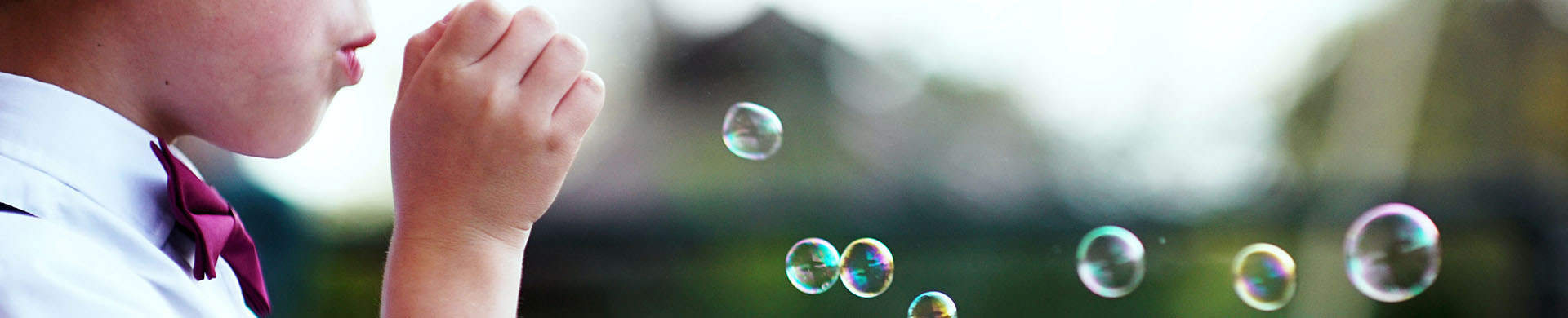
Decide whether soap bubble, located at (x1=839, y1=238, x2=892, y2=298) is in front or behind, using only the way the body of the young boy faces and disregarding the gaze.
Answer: in front

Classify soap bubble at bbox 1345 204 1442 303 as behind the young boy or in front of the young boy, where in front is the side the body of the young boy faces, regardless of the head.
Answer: in front

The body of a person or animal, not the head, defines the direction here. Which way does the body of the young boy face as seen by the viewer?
to the viewer's right

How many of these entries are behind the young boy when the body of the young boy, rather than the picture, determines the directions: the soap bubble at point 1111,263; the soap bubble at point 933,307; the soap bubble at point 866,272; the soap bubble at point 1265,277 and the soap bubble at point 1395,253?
0

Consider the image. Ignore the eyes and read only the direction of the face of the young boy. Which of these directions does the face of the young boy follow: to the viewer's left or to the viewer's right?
to the viewer's right
